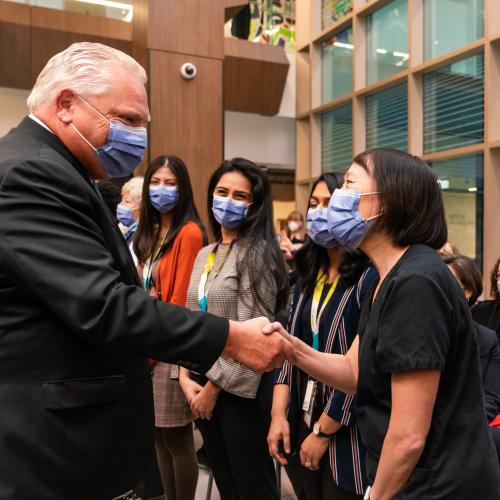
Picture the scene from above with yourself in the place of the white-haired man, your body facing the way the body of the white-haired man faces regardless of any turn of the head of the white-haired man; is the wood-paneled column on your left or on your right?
on your left

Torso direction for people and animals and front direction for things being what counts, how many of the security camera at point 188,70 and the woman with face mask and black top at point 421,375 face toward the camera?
1

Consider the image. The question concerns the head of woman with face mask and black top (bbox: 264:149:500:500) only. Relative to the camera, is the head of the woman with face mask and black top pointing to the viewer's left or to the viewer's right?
to the viewer's left

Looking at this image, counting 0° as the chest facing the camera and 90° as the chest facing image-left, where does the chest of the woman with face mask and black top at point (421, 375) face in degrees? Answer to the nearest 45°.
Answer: approximately 90°

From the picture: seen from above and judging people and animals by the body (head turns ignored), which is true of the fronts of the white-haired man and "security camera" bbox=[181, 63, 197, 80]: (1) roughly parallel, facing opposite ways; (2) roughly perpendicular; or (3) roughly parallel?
roughly perpendicular

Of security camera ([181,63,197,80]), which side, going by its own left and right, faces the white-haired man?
front

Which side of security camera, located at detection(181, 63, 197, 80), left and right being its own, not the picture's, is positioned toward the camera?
front

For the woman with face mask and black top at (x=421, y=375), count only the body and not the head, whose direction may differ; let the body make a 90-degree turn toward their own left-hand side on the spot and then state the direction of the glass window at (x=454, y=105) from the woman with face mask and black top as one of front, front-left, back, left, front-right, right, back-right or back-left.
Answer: back

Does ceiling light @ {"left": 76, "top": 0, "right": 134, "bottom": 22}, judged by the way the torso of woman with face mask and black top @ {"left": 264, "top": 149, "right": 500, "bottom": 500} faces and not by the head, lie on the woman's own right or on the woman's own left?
on the woman's own right

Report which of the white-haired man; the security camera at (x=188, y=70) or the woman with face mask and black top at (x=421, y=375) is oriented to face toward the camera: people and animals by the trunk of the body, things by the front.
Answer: the security camera

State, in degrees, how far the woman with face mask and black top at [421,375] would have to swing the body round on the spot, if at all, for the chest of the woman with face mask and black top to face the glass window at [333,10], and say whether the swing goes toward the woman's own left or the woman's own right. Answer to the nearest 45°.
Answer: approximately 90° to the woman's own right

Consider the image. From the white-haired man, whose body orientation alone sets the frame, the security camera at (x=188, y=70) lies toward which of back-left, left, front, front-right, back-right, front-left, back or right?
left

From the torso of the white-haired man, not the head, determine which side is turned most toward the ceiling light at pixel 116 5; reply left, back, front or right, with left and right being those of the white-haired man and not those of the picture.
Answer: left
